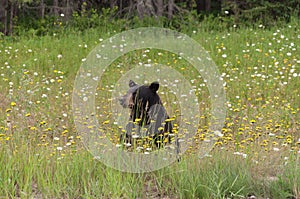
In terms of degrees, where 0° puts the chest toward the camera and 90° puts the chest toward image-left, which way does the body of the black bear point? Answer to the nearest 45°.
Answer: approximately 45°
